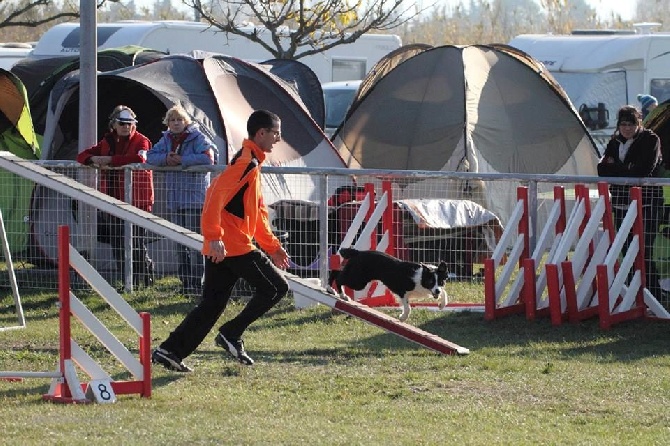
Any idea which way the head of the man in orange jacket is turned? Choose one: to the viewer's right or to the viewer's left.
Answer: to the viewer's right

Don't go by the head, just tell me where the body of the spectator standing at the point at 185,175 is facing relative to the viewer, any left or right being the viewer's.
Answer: facing the viewer

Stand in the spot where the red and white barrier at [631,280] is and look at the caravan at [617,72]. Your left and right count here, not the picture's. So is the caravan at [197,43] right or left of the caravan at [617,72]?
left

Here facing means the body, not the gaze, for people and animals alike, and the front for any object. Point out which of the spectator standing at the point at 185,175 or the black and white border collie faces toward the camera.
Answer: the spectator standing

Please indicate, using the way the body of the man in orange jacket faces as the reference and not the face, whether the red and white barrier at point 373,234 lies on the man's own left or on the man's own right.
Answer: on the man's own left

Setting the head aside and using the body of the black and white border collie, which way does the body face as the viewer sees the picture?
to the viewer's right

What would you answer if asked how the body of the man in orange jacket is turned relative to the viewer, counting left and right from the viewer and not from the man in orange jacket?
facing to the right of the viewer

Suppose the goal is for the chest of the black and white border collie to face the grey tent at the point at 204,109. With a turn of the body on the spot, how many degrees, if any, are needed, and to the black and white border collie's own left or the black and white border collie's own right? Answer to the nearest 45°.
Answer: approximately 135° to the black and white border collie's own left
